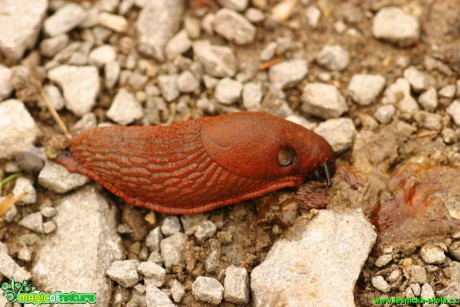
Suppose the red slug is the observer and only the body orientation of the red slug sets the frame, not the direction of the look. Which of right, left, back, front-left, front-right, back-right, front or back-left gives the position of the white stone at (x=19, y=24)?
back-left

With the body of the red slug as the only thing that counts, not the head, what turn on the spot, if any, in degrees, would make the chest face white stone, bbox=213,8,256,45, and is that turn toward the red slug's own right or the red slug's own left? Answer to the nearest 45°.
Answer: approximately 90° to the red slug's own left

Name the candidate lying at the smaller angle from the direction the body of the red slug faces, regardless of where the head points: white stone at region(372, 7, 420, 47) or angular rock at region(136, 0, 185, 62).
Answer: the white stone

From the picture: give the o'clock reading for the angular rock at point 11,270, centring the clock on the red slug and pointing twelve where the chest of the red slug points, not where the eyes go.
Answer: The angular rock is roughly at 5 o'clock from the red slug.

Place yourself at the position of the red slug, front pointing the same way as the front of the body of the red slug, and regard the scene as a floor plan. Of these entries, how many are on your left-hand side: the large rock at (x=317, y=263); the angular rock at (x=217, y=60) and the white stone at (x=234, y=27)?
2

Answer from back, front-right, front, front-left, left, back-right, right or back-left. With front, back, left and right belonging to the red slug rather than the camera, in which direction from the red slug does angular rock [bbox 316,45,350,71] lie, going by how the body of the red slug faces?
front-left

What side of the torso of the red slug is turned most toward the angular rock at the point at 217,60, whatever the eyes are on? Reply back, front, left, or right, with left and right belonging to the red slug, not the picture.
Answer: left

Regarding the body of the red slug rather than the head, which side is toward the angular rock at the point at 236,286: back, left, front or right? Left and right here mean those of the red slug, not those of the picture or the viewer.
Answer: right

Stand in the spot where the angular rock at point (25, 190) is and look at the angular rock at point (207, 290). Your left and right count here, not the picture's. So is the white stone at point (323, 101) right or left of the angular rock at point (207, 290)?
left

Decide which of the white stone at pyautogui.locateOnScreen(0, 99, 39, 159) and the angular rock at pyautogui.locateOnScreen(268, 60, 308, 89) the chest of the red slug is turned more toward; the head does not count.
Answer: the angular rock

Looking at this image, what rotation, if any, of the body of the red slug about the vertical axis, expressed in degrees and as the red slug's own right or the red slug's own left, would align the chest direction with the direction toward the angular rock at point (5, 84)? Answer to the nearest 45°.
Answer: approximately 135° to the red slug's own left

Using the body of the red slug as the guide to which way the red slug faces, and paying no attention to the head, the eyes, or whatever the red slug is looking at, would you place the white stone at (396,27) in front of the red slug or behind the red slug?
in front

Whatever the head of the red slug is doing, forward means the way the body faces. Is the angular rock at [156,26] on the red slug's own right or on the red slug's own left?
on the red slug's own left

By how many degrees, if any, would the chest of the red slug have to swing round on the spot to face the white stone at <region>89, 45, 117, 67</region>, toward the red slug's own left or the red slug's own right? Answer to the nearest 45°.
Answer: approximately 135° to the red slug's own left

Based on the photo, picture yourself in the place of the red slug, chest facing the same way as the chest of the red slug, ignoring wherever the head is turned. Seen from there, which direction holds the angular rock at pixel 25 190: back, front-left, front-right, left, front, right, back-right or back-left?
back

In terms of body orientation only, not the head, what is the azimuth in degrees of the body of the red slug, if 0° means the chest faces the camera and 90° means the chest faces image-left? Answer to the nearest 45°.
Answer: approximately 270°
